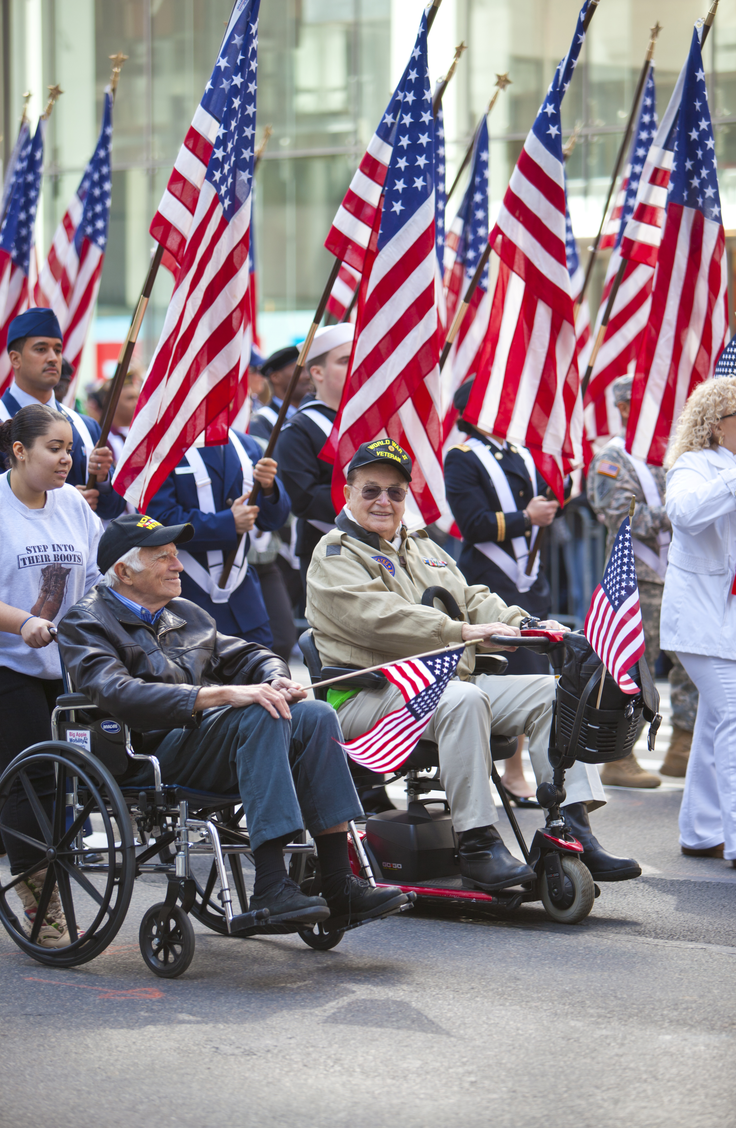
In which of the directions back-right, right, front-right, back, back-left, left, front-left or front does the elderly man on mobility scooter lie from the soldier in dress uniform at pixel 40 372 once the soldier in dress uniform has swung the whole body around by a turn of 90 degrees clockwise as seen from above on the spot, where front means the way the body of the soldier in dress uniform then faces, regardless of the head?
left

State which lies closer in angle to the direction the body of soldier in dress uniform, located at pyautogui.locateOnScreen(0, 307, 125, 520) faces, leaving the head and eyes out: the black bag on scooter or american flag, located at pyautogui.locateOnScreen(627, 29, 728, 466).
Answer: the black bag on scooter

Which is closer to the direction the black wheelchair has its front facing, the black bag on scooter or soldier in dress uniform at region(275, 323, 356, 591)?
the black bag on scooter

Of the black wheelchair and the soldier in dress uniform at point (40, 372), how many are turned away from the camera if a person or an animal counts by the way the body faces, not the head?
0

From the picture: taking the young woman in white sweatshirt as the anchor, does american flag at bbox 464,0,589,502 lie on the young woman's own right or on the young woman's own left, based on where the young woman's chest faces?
on the young woman's own left

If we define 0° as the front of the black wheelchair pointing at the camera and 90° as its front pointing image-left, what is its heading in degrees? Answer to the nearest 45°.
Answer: approximately 315°

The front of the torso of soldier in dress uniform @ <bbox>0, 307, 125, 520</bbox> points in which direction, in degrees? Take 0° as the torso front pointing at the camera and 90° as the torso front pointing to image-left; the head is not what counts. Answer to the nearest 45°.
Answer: approximately 315°

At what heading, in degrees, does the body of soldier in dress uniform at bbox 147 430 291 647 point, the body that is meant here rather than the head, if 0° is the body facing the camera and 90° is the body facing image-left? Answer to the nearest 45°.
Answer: approximately 315°

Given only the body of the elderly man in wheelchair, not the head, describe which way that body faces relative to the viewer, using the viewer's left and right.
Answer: facing the viewer and to the right of the viewer

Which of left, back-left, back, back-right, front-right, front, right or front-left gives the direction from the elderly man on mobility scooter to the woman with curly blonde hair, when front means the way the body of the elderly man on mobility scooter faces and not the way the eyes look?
left
